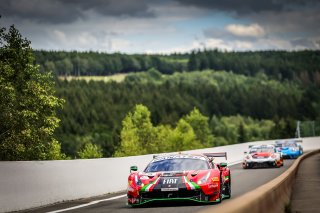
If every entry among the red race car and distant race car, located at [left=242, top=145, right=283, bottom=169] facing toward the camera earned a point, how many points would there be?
2

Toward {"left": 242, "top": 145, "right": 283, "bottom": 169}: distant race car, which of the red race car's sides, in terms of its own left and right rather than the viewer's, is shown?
back

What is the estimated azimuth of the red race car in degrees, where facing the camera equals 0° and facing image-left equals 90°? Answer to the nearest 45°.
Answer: approximately 0°

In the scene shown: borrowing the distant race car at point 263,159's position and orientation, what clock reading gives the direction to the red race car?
The red race car is roughly at 12 o'clock from the distant race car.

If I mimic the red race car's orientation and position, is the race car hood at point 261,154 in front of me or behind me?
behind

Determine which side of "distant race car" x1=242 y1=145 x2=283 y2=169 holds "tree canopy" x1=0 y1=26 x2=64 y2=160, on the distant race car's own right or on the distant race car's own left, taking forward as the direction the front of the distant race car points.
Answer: on the distant race car's own right
